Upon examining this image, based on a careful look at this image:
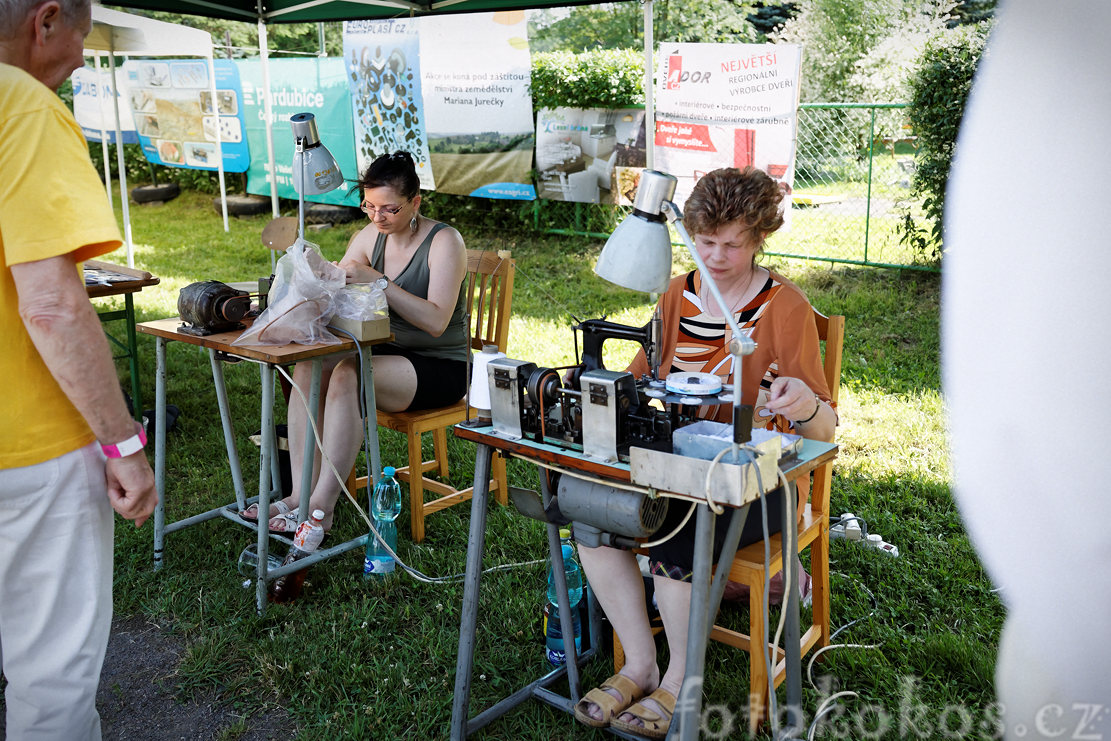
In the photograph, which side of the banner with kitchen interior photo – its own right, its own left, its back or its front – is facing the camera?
front

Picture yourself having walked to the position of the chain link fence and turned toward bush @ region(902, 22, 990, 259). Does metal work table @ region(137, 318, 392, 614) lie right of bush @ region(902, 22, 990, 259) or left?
right

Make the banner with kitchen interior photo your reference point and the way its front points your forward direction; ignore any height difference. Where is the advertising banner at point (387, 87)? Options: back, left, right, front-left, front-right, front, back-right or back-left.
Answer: right

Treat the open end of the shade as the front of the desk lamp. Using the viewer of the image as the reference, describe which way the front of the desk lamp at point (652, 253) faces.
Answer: facing to the left of the viewer

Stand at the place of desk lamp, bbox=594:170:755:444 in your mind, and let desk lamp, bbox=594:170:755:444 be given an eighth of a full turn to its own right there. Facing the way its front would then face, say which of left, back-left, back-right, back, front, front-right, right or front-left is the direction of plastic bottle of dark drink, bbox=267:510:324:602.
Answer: front

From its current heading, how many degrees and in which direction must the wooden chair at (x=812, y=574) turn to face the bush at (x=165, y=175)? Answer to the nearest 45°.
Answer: approximately 90° to its right

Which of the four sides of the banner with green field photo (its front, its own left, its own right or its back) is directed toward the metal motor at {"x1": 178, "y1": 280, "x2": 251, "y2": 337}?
front

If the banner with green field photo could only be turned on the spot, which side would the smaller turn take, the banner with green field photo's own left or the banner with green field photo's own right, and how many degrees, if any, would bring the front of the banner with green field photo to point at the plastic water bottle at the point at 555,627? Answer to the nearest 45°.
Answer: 0° — it already faces it

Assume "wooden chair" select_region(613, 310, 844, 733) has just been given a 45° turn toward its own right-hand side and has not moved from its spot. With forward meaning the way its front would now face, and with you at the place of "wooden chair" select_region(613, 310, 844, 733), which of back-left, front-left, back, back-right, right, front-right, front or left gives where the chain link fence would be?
right

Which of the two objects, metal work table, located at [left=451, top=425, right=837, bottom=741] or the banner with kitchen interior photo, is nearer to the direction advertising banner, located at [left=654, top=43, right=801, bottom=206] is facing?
the metal work table

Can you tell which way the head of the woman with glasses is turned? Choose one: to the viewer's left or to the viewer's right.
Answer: to the viewer's left

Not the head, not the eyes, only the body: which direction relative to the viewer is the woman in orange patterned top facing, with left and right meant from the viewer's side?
facing the viewer and to the left of the viewer

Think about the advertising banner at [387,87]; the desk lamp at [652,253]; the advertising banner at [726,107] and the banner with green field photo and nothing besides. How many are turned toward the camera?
3

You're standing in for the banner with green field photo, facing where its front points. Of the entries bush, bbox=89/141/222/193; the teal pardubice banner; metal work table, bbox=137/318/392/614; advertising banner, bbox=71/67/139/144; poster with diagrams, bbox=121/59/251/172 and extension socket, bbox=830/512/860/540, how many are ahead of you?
2

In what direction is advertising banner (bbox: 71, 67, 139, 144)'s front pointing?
toward the camera
